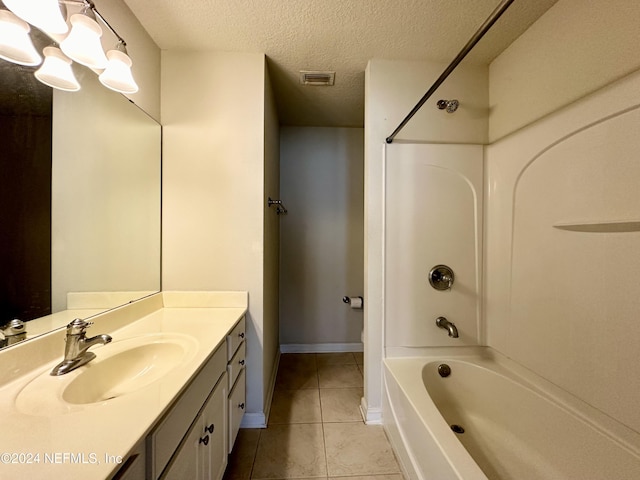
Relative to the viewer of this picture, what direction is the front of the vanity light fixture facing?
facing the viewer and to the right of the viewer

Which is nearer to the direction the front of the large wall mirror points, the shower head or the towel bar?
the shower head

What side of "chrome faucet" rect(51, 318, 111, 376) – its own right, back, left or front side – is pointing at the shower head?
front

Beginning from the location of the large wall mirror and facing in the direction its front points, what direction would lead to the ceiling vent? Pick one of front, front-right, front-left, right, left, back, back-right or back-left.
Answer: front-left

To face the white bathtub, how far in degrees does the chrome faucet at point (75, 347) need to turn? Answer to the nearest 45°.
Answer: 0° — it already faces it

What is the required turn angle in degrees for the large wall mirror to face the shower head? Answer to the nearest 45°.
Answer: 0° — it already faces it

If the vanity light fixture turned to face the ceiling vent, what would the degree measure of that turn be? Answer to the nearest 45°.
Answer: approximately 45° to its left

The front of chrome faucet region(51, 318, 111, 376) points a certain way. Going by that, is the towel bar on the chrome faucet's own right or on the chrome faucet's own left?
on the chrome faucet's own left

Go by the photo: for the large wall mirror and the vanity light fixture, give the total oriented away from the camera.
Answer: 0

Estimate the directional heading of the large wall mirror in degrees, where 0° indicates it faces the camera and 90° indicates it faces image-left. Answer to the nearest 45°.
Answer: approximately 315°

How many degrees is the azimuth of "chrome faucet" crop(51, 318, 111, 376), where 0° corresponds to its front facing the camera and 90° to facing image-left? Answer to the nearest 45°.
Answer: approximately 315°
